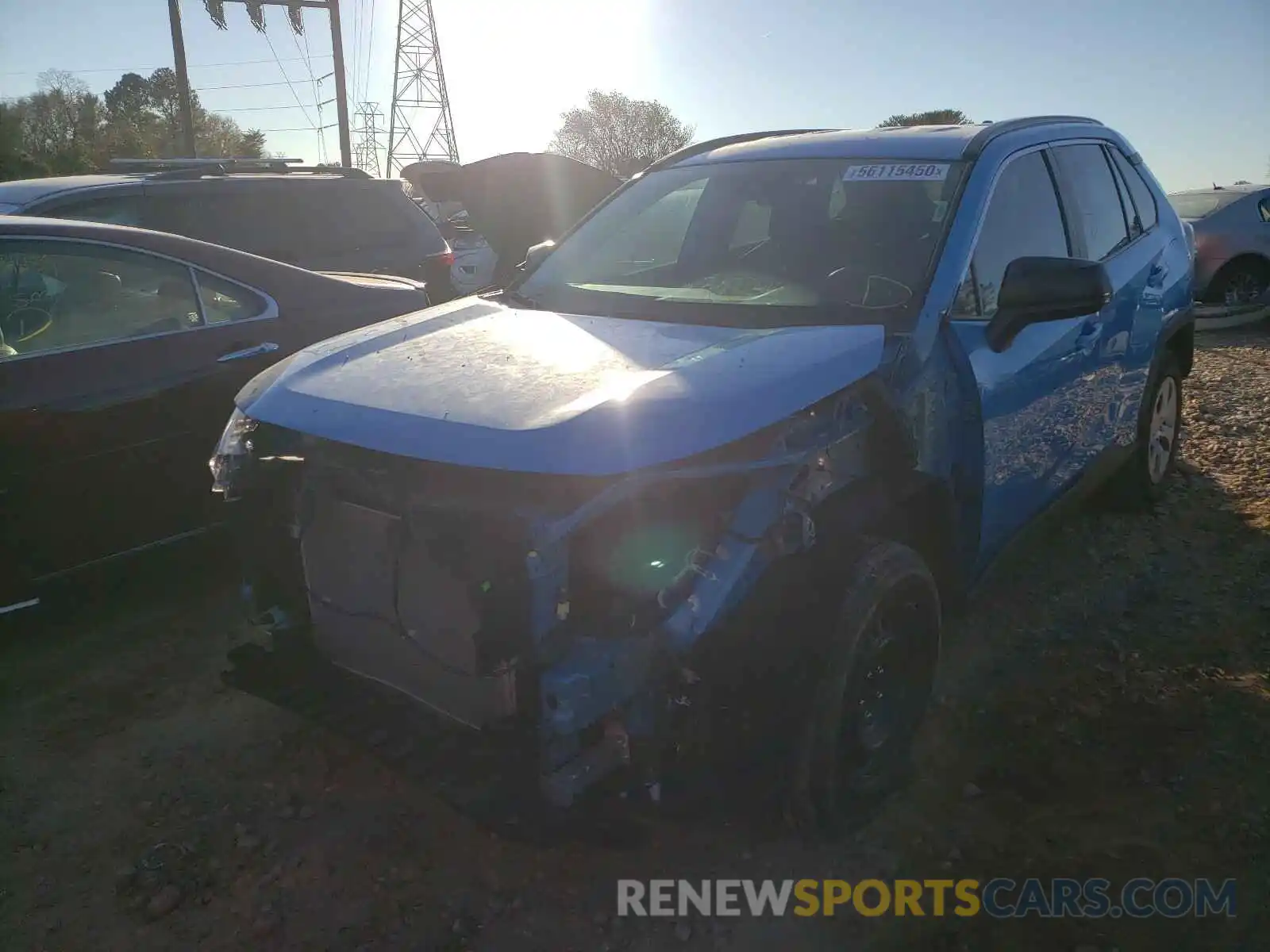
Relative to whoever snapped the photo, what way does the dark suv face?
facing to the left of the viewer

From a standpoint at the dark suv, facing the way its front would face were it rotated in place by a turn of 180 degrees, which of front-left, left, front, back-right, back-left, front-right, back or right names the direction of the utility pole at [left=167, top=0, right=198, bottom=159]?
left

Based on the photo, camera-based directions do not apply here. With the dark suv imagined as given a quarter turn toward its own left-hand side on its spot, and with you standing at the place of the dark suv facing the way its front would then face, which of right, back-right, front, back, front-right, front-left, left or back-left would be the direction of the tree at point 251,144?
back

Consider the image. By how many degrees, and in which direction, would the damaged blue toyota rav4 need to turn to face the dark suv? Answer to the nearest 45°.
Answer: approximately 90° to its right

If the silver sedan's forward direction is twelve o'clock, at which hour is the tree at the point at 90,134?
The tree is roughly at 8 o'clock from the silver sedan.

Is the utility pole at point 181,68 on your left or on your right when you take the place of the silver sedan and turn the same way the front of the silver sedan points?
on your left

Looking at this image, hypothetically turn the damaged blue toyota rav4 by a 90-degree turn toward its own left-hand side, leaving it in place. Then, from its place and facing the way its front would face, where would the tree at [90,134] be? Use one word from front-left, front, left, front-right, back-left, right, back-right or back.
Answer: back

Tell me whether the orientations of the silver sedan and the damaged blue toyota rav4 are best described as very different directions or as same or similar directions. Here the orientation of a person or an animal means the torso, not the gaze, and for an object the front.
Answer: very different directions

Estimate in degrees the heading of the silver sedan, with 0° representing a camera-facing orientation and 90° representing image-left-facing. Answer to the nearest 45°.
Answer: approximately 225°

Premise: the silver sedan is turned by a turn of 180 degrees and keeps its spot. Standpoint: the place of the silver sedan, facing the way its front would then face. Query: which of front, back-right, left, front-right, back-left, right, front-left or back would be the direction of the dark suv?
front

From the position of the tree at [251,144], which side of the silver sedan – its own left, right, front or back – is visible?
left

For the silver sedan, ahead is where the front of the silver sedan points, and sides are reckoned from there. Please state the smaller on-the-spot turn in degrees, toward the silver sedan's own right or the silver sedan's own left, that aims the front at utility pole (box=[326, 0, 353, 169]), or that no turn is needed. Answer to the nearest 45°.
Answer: approximately 135° to the silver sedan's own left
